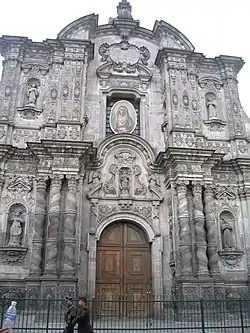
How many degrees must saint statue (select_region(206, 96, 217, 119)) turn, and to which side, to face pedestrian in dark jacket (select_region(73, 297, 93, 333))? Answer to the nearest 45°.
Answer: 0° — it already faces them

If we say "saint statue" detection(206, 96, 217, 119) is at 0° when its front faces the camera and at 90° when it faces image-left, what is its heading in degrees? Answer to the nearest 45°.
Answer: approximately 0°

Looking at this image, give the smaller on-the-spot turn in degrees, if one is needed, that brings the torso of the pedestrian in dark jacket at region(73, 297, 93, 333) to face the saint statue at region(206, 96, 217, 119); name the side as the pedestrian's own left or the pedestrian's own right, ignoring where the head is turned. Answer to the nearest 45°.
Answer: approximately 135° to the pedestrian's own right
